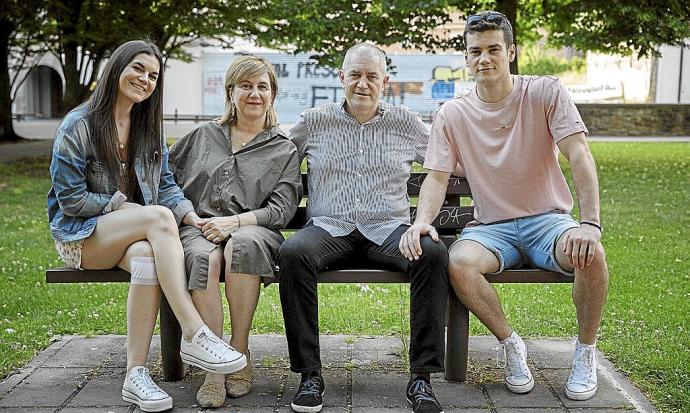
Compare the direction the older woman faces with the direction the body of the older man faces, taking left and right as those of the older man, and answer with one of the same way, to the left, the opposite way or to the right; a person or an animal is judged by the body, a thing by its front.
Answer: the same way

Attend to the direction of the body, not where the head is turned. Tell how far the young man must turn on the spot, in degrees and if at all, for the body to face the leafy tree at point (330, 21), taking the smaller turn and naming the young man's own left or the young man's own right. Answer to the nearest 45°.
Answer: approximately 180°

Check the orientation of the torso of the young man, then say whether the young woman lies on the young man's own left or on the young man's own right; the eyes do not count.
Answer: on the young man's own right

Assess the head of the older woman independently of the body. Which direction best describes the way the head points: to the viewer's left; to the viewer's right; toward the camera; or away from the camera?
toward the camera

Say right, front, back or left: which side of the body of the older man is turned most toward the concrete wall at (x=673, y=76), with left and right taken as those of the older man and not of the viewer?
back

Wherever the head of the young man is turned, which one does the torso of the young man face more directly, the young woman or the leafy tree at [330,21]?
the young woman

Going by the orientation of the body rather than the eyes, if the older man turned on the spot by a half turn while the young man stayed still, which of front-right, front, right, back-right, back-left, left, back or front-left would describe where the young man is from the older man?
right

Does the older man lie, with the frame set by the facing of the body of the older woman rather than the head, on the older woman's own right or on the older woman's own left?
on the older woman's own left

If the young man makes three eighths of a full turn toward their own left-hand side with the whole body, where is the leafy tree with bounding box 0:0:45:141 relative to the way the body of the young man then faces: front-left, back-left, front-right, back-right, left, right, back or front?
left

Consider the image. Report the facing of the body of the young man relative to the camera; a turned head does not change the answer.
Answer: toward the camera

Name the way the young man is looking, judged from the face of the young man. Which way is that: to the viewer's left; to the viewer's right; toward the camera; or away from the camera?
toward the camera

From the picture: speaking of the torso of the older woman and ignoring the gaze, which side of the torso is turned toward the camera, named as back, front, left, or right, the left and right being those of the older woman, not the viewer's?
front

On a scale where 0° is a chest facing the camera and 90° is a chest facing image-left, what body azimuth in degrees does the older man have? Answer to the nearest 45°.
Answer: approximately 0°

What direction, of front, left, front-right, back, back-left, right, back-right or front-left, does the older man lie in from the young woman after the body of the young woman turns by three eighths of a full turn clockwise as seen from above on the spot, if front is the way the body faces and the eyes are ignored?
back

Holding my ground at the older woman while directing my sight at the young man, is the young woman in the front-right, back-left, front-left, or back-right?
back-right

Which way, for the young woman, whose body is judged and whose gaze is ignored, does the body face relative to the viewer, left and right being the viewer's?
facing the viewer and to the right of the viewer

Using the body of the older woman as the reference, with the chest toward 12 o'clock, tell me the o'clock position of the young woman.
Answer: The young woman is roughly at 2 o'clock from the older woman.

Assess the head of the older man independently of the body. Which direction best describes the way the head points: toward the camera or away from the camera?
toward the camera

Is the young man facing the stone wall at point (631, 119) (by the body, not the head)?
no
